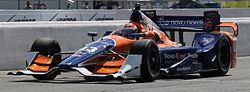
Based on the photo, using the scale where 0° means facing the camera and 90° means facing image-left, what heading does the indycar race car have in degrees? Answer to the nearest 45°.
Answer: approximately 45°
